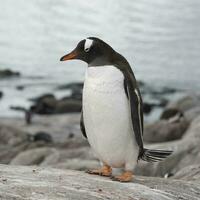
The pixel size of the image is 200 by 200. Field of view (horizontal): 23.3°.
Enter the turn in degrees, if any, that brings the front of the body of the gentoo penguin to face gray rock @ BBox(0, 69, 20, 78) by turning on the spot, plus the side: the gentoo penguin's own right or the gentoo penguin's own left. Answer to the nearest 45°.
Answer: approximately 135° to the gentoo penguin's own right

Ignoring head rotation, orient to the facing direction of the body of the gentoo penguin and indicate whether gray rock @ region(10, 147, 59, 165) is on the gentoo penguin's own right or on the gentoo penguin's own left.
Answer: on the gentoo penguin's own right

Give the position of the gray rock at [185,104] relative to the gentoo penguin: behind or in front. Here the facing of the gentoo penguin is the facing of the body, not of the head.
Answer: behind

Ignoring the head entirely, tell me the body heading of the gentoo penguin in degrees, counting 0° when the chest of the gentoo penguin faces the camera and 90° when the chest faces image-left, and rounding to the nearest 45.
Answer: approximately 45°

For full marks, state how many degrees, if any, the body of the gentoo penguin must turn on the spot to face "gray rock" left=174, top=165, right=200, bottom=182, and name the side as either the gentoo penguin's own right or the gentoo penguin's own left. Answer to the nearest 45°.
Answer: approximately 180°
